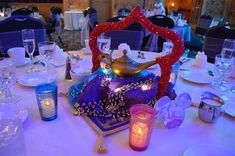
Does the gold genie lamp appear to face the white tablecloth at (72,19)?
no
